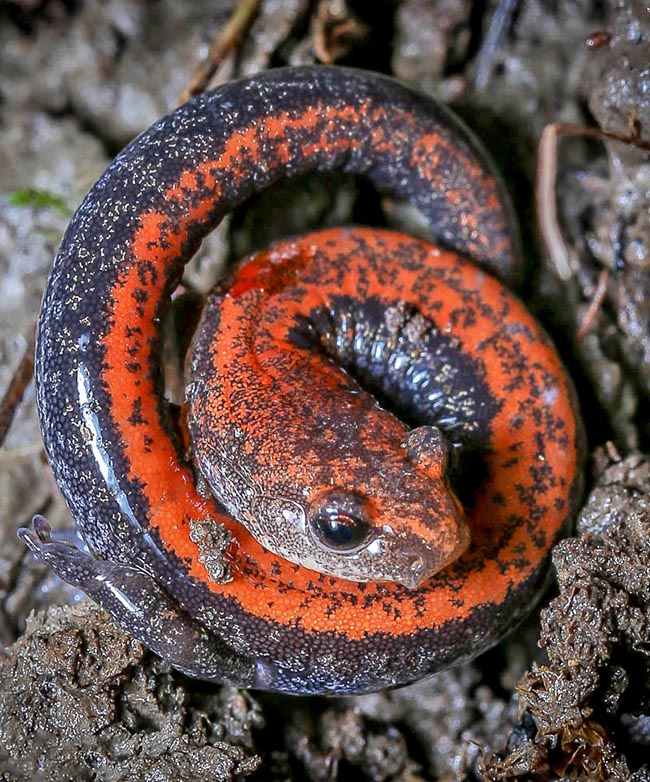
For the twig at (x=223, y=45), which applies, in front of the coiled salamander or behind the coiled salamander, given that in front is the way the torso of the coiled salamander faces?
behind

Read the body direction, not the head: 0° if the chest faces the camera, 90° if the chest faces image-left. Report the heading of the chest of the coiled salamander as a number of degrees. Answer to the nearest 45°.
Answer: approximately 315°

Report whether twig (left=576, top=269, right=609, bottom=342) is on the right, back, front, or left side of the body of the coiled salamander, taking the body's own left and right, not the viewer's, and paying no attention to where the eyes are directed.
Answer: left
